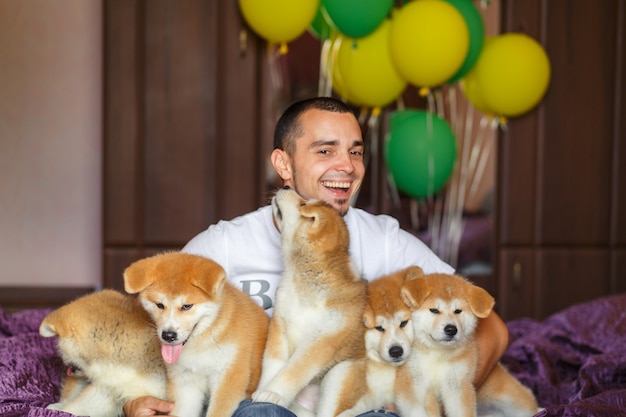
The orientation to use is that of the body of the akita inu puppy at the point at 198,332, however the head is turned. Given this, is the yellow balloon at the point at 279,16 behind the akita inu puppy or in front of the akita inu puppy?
behind

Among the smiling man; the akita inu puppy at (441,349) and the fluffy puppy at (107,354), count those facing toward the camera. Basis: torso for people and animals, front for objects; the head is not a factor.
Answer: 2

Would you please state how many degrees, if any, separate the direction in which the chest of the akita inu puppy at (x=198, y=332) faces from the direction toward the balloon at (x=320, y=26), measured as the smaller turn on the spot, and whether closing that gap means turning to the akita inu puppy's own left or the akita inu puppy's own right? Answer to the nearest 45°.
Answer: approximately 135° to the akita inu puppy's own right

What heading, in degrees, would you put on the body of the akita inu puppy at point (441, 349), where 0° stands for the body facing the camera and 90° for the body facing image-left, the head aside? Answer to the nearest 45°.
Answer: approximately 0°

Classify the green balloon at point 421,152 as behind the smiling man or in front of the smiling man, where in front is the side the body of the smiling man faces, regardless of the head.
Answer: behind
